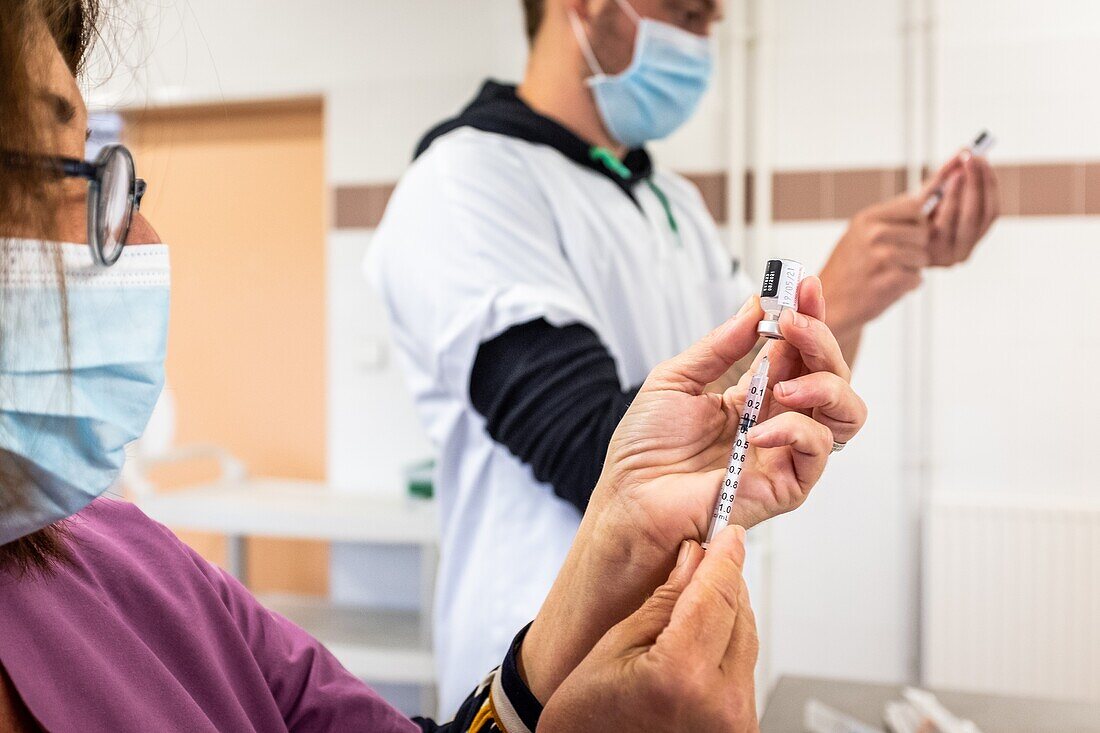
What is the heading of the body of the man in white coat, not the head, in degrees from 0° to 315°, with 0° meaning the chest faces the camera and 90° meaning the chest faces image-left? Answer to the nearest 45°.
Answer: approximately 315°

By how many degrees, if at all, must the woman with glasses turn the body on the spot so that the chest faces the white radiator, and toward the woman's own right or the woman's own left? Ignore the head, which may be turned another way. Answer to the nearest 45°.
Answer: approximately 45° to the woman's own left

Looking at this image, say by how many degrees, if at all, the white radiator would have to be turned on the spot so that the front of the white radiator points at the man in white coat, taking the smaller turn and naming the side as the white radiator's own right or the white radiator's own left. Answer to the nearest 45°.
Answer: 0° — it already faces them

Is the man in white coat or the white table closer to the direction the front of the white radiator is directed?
the man in white coat

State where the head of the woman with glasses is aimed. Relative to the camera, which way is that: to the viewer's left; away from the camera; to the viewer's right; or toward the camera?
to the viewer's right

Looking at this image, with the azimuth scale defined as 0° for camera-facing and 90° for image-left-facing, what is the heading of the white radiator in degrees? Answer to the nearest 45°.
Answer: approximately 0°

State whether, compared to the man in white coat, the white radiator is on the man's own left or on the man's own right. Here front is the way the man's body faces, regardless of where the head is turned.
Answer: on the man's own left

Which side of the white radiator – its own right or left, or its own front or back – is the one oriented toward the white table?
right

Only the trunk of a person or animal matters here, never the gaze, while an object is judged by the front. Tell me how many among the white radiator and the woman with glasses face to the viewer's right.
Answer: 1

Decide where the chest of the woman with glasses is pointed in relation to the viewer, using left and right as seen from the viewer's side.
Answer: facing to the right of the viewer
